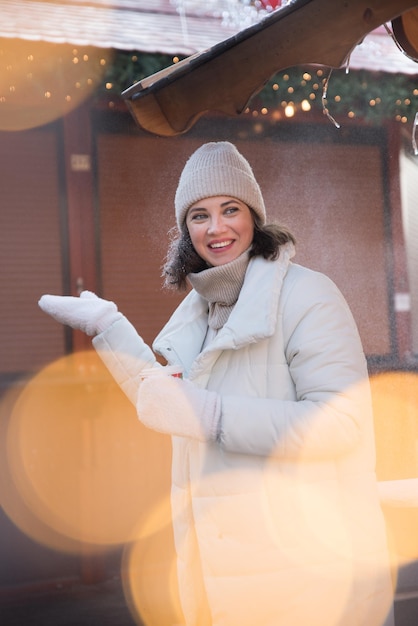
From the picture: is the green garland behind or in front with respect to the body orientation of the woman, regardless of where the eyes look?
behind

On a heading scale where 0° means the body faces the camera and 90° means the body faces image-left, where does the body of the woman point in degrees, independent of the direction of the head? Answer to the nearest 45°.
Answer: approximately 45°
